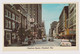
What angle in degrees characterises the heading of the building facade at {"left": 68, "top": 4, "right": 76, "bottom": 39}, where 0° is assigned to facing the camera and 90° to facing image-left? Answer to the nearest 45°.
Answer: approximately 90°

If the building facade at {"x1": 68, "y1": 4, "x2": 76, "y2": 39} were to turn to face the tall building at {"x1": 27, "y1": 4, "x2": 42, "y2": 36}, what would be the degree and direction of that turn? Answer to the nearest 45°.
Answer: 0° — it already faces it
